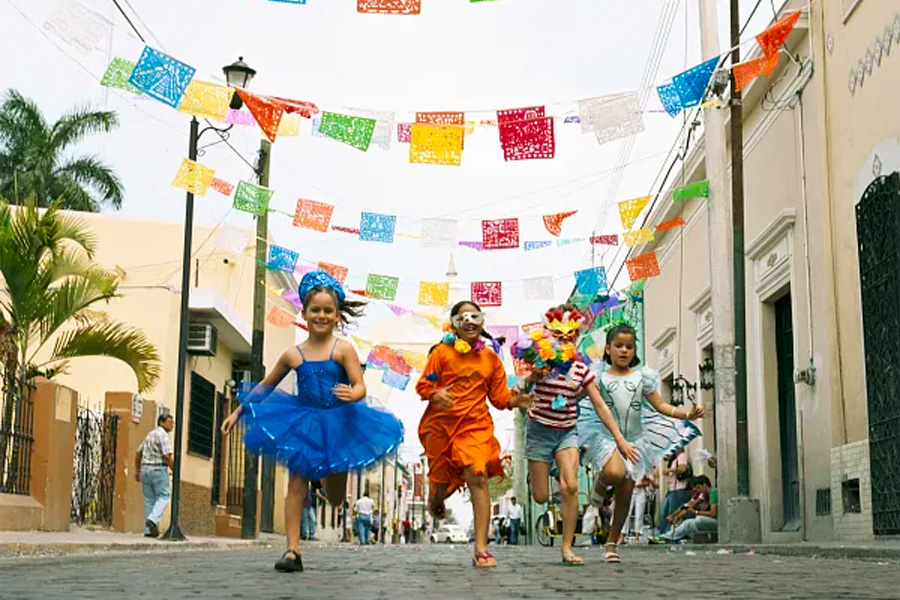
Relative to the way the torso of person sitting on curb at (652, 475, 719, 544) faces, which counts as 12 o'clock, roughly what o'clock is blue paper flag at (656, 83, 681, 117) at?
The blue paper flag is roughly at 9 o'clock from the person sitting on curb.

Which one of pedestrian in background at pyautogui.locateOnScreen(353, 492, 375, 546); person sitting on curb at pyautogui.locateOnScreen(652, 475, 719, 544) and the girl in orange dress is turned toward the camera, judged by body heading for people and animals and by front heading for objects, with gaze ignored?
the girl in orange dress

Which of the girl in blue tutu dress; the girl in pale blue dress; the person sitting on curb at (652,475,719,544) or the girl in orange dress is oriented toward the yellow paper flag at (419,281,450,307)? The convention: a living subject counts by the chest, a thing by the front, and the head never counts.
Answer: the person sitting on curb

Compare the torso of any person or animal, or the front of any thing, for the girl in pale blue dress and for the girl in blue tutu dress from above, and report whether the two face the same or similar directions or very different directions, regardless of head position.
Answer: same or similar directions

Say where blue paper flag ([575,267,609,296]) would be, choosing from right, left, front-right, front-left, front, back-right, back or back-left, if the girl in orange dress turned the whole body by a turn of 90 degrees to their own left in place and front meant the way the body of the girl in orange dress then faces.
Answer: left

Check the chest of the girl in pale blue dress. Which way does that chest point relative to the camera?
toward the camera

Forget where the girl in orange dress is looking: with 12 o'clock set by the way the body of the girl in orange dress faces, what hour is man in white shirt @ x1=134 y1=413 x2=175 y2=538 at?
The man in white shirt is roughly at 5 o'clock from the girl in orange dress.

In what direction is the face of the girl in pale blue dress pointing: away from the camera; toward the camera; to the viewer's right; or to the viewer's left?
toward the camera

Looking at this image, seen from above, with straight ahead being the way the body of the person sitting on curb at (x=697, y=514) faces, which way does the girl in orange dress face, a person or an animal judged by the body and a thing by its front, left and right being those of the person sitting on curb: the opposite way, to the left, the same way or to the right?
to the left

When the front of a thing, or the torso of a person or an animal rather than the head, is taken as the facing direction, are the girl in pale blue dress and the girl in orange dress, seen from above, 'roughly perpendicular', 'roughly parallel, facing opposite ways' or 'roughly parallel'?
roughly parallel

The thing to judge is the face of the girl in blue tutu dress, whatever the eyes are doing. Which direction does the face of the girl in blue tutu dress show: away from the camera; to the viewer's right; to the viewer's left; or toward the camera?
toward the camera

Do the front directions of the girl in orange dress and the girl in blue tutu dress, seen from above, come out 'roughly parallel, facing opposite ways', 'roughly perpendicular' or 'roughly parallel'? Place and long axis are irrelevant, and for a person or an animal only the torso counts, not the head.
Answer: roughly parallel

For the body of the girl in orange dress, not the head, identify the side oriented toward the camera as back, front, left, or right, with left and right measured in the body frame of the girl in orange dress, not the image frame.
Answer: front
